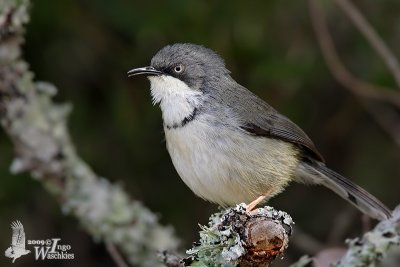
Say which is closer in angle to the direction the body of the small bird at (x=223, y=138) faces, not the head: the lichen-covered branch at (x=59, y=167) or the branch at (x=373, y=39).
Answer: the lichen-covered branch

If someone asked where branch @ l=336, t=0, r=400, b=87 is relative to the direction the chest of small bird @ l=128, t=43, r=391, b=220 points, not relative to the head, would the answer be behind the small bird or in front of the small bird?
behind

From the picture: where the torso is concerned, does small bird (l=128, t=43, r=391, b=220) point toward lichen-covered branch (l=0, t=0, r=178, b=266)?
yes

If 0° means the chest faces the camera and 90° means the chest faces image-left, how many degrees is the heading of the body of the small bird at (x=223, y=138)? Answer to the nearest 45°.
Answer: approximately 90°
